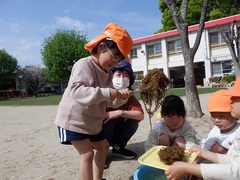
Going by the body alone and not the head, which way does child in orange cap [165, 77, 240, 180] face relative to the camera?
to the viewer's left

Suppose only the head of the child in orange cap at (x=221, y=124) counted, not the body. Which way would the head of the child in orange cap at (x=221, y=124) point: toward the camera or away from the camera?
toward the camera

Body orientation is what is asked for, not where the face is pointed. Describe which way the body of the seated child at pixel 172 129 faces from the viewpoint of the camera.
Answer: toward the camera

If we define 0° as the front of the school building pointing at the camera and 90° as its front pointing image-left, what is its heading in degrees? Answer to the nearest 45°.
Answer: approximately 45°

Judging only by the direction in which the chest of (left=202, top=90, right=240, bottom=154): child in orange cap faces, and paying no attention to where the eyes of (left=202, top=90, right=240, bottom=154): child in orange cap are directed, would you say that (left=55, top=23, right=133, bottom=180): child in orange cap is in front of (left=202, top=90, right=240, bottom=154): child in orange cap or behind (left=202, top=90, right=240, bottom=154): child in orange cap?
in front

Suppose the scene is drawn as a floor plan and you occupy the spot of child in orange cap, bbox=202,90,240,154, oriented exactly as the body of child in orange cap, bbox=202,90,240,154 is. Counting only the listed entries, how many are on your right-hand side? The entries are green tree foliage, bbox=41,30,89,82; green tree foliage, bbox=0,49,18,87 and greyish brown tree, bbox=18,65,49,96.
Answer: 3

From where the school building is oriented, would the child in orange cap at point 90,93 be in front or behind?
in front

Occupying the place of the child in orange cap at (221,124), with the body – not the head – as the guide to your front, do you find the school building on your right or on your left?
on your right

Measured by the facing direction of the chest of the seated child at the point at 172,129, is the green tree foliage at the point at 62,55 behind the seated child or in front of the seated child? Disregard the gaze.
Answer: behind

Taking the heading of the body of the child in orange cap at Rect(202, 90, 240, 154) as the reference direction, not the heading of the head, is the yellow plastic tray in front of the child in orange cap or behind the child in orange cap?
in front
